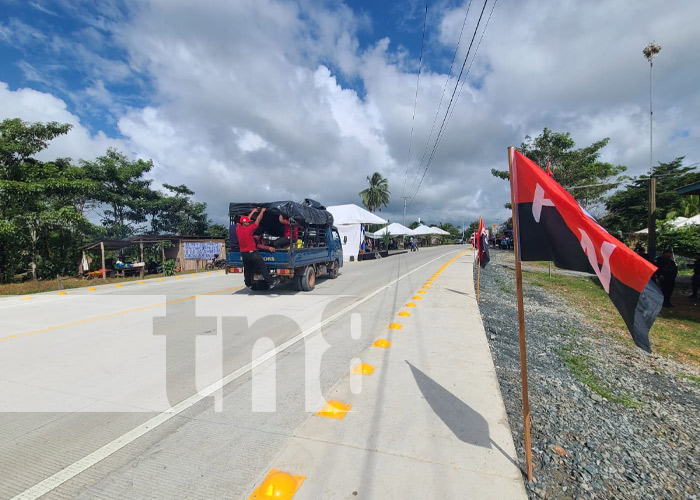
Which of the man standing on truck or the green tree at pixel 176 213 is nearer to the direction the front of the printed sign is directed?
the man standing on truck

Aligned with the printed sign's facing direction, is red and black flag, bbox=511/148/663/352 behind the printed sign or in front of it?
in front

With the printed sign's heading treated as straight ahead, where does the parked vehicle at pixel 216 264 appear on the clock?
The parked vehicle is roughly at 10 o'clock from the printed sign.

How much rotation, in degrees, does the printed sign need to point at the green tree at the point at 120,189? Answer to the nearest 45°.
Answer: approximately 135° to its right

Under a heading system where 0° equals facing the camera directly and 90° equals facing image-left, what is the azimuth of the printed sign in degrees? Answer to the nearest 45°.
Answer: approximately 0°

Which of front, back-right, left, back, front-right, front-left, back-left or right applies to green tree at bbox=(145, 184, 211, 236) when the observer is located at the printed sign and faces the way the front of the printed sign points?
back

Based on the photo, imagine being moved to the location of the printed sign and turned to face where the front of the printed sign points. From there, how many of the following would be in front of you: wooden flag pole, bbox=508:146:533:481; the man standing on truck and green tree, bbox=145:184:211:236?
2

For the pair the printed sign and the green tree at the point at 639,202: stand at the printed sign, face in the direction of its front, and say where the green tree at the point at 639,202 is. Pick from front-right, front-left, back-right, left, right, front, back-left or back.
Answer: left

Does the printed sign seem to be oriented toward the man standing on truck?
yes

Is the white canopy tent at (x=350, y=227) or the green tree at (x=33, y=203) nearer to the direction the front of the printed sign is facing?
the green tree

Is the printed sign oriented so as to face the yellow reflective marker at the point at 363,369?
yes

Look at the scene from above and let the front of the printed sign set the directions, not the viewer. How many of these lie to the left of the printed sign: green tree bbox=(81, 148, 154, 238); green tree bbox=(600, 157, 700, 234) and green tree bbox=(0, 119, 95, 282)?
1

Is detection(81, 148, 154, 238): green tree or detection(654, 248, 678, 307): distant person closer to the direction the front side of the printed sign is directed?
the distant person

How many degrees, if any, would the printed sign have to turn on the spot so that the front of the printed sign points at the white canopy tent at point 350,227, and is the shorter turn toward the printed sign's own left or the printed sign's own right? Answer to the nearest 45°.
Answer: approximately 90° to the printed sign's own left
